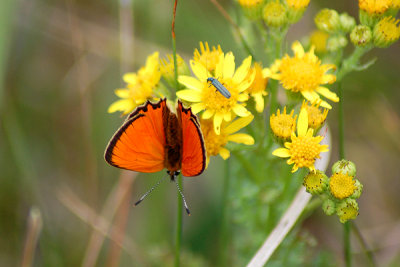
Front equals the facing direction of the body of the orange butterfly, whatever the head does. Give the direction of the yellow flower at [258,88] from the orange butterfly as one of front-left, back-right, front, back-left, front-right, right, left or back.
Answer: left

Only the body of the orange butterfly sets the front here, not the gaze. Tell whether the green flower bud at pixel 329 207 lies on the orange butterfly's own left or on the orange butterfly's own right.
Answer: on the orange butterfly's own left

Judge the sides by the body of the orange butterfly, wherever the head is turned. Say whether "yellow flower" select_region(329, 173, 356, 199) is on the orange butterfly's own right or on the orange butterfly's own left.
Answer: on the orange butterfly's own left

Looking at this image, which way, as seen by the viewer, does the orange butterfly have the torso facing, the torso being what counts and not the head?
toward the camera

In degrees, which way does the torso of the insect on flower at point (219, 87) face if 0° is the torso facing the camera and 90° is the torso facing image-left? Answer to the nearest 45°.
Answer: approximately 135°

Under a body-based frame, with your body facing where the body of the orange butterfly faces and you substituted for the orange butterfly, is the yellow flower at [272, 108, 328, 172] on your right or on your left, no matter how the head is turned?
on your left

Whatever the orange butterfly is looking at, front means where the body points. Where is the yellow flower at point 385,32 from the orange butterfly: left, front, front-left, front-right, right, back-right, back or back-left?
left

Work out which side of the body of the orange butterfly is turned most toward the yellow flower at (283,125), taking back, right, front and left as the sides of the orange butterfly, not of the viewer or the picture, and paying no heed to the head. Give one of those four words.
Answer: left

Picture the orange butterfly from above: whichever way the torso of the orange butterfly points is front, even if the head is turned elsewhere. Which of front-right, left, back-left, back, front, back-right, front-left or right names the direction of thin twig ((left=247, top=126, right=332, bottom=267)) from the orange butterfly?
left

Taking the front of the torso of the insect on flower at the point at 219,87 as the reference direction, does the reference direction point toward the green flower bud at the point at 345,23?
no

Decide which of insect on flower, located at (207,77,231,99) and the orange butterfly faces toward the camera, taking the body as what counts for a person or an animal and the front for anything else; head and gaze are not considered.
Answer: the orange butterfly

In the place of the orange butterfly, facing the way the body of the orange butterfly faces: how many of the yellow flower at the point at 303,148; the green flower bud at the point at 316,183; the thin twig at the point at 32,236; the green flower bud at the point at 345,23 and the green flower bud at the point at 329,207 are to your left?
4
